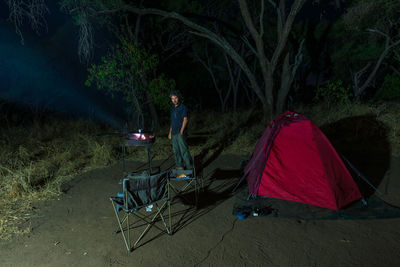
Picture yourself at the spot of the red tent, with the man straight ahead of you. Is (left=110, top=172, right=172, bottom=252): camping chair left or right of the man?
left

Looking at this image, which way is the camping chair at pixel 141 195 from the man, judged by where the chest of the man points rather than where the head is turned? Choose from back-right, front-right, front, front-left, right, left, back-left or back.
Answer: front-left

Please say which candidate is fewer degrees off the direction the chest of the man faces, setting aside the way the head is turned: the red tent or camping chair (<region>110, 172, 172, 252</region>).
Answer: the camping chair

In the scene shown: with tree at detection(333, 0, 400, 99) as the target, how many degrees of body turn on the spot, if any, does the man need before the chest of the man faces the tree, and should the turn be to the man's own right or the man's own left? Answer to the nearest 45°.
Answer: approximately 180°

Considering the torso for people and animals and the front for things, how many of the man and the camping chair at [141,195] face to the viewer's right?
0
